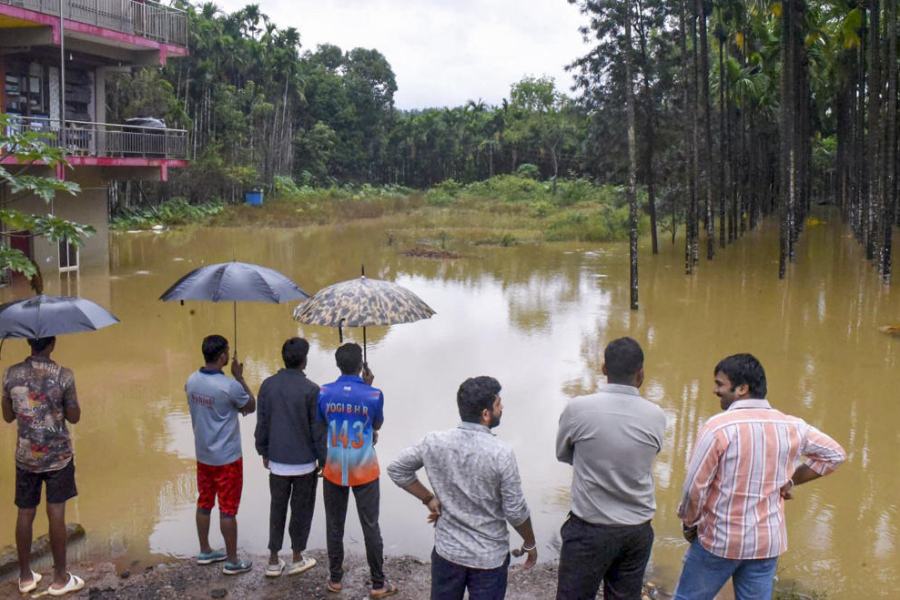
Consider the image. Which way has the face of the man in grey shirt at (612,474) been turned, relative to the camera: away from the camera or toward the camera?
away from the camera

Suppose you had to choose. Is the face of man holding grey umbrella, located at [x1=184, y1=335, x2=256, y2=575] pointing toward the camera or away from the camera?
away from the camera

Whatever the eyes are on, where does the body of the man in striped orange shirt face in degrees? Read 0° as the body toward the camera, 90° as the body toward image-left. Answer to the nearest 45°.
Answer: approximately 135°

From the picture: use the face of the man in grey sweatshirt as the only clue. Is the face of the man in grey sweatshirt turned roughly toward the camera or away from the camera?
away from the camera

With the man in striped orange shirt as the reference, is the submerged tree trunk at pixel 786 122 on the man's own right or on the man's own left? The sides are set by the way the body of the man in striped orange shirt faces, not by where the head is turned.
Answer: on the man's own right

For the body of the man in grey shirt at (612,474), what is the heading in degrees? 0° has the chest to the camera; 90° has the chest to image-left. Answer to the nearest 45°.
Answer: approximately 180°

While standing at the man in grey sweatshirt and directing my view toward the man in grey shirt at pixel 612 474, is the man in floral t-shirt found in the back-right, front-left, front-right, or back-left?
back-right

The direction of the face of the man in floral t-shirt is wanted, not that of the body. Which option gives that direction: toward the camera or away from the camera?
away from the camera

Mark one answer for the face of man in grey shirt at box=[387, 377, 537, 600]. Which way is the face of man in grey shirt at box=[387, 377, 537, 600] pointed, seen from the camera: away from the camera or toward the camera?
away from the camera

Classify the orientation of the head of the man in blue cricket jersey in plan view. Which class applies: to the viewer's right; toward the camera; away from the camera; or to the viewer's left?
away from the camera

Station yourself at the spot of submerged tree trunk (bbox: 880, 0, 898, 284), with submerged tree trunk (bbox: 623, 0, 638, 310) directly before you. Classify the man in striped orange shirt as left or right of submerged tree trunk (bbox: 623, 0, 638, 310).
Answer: left
